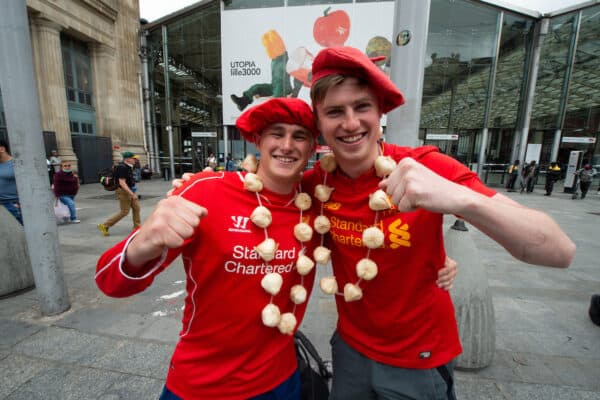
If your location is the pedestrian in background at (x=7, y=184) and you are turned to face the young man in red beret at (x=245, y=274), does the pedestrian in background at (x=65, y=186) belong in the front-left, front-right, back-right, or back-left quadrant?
back-left

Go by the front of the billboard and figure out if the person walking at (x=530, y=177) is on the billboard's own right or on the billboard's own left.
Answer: on the billboard's own left
